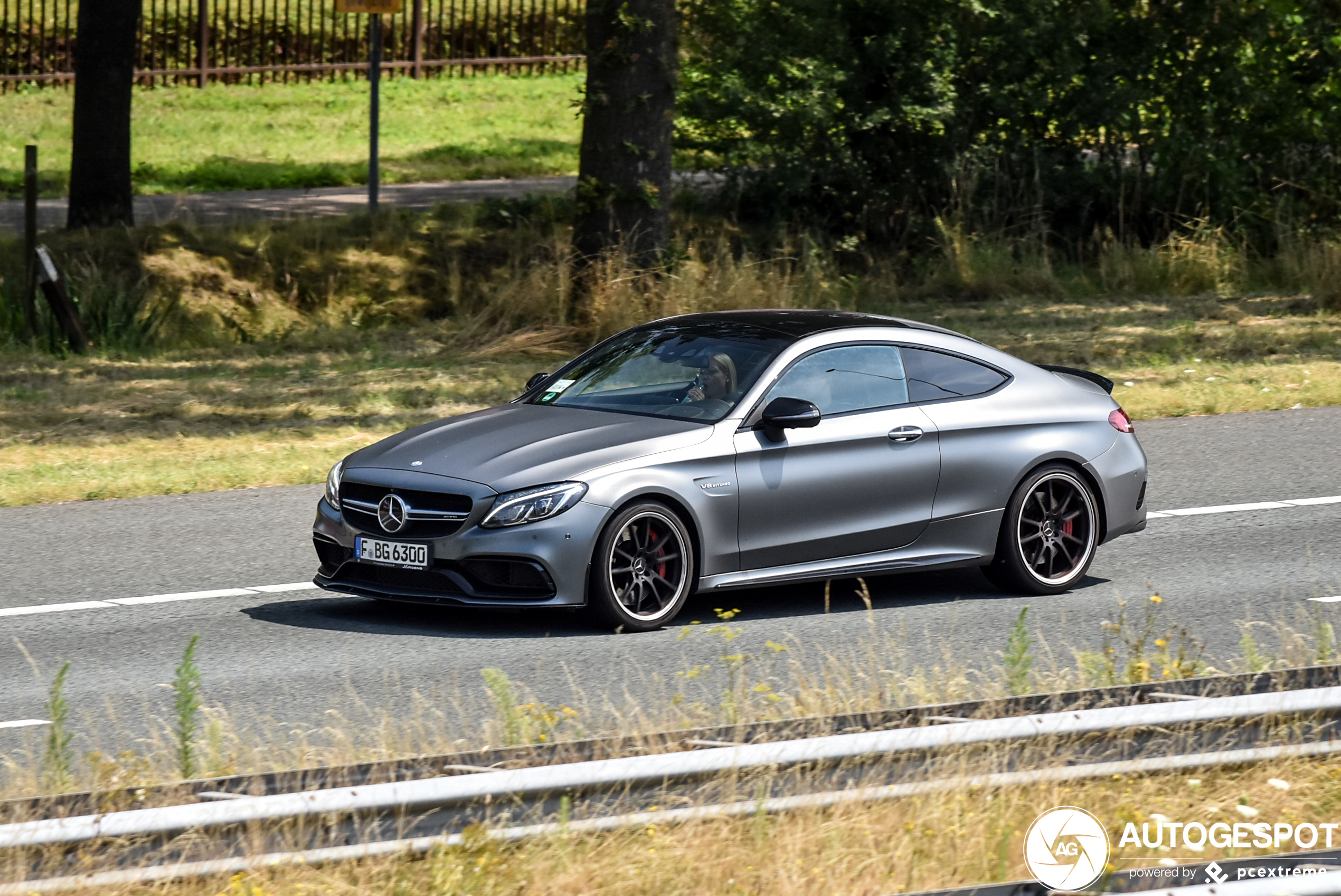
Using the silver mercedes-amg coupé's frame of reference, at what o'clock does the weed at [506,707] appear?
The weed is roughly at 11 o'clock from the silver mercedes-amg coupé.

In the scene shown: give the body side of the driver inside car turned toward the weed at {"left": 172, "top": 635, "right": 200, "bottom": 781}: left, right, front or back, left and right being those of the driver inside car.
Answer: front

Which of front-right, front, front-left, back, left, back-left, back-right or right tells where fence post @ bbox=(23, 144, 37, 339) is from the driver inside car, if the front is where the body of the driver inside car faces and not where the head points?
right

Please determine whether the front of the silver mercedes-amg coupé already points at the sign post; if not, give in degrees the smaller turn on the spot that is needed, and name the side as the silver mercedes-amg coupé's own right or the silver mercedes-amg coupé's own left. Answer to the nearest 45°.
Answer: approximately 135° to the silver mercedes-amg coupé's own right

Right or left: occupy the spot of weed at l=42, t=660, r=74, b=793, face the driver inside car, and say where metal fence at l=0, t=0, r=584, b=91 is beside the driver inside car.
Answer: left

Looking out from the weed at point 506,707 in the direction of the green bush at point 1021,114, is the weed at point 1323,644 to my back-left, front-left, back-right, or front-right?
front-right

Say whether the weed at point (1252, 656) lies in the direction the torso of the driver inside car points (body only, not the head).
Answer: no

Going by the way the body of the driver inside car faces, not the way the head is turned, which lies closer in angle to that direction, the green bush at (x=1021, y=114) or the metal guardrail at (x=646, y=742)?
the metal guardrail

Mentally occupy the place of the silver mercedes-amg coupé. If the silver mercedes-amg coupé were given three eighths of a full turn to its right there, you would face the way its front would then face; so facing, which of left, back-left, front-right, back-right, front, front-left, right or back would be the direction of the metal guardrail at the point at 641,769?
back

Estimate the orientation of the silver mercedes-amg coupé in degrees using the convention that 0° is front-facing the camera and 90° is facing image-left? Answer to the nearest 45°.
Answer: approximately 45°

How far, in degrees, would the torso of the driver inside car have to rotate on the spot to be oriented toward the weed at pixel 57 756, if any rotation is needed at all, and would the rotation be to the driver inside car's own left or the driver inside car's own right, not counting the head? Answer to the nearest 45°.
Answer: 0° — they already face it

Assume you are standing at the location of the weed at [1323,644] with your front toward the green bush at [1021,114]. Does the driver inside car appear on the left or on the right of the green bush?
left

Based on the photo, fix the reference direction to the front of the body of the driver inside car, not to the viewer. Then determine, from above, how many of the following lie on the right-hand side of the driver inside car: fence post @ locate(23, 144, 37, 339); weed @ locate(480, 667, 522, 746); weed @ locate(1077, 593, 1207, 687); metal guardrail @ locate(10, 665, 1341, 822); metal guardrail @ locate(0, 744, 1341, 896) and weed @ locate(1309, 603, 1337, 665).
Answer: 1

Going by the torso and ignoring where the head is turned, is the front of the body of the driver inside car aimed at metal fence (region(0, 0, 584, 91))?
no

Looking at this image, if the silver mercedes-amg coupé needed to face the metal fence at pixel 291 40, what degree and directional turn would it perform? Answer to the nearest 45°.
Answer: approximately 135° to its right

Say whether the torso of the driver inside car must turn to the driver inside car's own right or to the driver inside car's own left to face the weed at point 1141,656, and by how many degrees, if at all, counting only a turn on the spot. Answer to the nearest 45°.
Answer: approximately 90° to the driver inside car's own left

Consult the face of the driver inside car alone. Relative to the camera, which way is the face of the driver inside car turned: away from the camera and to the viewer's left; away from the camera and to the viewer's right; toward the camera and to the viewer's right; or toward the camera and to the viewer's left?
toward the camera and to the viewer's left

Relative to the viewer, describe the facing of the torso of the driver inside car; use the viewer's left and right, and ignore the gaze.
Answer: facing the viewer and to the left of the viewer
